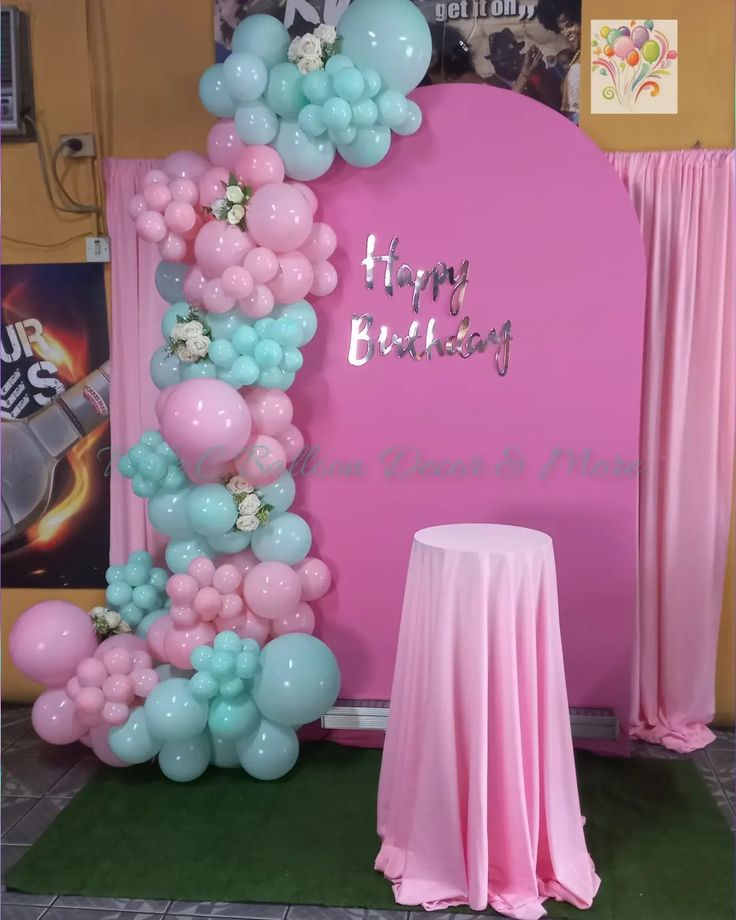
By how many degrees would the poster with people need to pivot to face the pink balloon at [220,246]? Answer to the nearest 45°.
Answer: approximately 45° to its right

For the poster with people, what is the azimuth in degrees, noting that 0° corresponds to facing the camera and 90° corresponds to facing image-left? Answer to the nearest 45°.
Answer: approximately 0°

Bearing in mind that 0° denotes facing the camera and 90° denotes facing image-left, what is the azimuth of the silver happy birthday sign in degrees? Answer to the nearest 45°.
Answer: approximately 0°

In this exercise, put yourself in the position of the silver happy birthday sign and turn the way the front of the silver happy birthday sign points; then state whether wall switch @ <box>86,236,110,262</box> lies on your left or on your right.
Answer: on your right

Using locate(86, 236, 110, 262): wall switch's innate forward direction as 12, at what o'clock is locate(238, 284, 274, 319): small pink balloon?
The small pink balloon is roughly at 11 o'clock from the wall switch.

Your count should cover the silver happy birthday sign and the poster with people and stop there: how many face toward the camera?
2

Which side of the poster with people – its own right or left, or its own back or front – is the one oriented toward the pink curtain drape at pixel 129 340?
right
